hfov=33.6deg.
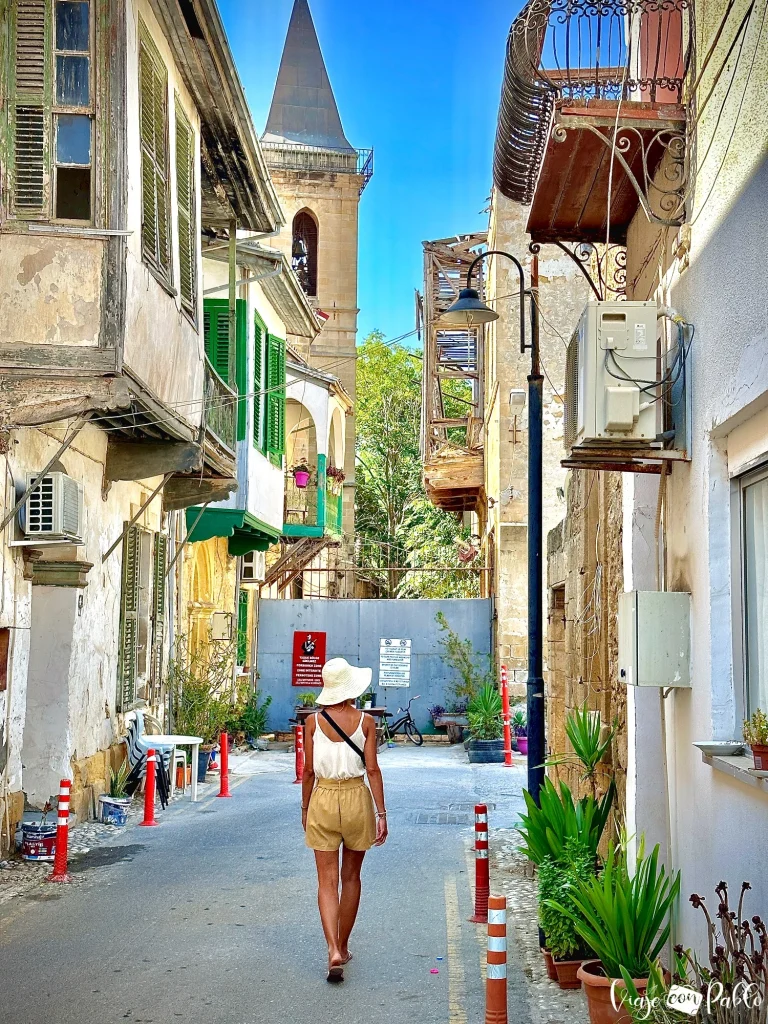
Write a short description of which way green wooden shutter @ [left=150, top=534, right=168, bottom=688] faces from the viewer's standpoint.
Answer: facing to the right of the viewer

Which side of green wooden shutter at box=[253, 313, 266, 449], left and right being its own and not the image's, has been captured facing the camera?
right

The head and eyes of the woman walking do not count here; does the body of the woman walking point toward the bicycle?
yes

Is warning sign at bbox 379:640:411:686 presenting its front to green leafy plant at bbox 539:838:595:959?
yes

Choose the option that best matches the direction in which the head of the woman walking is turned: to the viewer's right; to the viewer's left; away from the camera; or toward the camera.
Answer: away from the camera

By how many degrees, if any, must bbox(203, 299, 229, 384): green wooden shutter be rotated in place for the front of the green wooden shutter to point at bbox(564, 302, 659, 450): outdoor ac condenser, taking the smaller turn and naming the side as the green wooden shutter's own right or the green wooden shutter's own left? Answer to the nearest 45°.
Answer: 0° — it already faces it

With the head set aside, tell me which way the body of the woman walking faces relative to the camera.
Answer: away from the camera

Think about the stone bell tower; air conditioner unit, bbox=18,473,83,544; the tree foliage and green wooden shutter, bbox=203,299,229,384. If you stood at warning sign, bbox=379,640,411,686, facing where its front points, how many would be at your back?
2

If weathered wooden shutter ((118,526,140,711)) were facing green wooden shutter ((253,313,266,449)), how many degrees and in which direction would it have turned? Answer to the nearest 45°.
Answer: approximately 90° to its left
